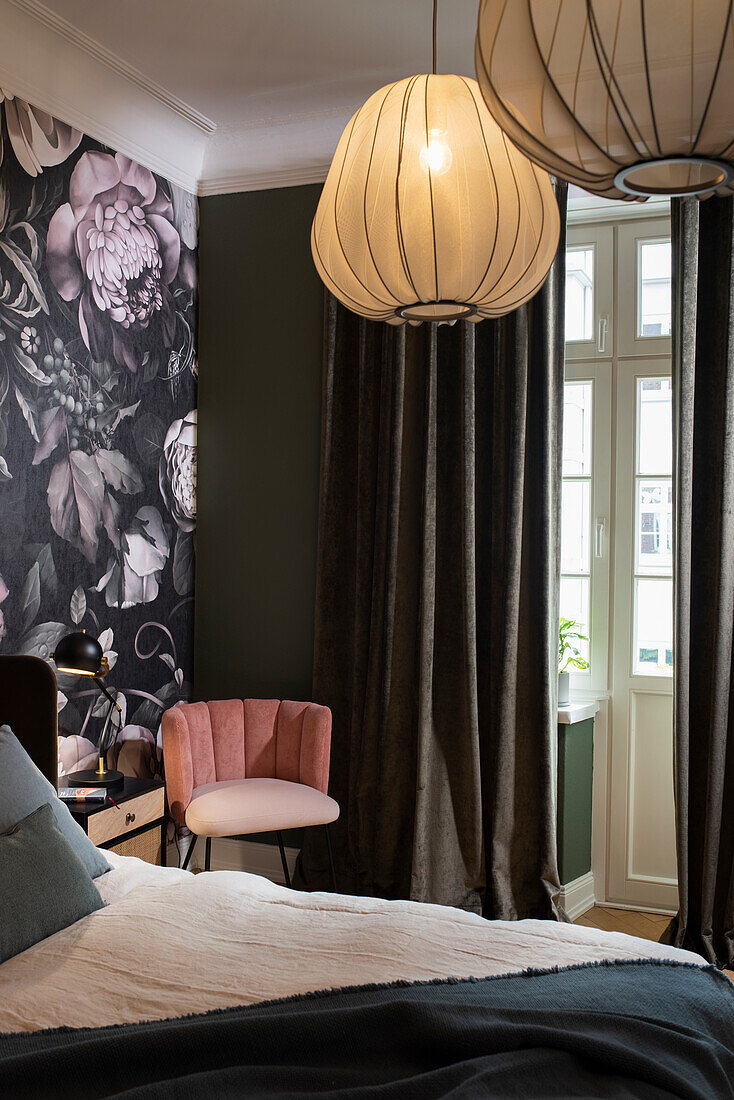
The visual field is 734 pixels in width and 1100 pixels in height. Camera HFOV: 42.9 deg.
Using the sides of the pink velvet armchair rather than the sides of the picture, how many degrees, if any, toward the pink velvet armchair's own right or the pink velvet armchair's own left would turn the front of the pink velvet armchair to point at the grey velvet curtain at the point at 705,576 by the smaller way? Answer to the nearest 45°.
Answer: approximately 45° to the pink velvet armchair's own left

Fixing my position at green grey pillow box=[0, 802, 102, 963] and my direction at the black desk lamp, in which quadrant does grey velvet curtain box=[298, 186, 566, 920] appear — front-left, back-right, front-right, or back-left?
front-right

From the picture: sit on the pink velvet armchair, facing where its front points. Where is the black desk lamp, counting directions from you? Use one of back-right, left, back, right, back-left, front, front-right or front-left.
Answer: right

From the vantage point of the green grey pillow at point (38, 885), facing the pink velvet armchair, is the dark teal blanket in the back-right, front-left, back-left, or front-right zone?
back-right

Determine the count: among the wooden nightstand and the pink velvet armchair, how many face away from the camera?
0

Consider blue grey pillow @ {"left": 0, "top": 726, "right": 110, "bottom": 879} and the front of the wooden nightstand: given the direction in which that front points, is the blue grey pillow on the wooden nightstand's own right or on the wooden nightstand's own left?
on the wooden nightstand's own right

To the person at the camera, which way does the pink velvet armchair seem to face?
facing the viewer and to the right of the viewer

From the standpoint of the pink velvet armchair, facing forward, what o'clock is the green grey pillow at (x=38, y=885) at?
The green grey pillow is roughly at 2 o'clock from the pink velvet armchair.

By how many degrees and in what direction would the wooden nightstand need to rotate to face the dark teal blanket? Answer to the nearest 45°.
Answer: approximately 45° to its right
